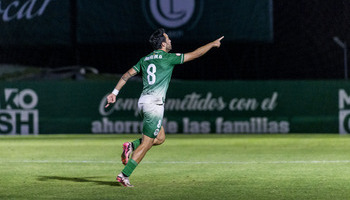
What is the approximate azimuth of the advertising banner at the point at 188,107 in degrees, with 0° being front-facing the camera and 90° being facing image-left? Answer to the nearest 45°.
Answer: approximately 0°

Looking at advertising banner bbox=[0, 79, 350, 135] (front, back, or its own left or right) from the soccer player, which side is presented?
front

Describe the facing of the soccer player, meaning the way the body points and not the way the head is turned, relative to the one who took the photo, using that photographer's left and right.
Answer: facing away from the viewer and to the right of the viewer

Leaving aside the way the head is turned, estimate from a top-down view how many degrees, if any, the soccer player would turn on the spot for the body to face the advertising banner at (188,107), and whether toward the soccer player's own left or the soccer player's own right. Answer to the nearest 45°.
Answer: approximately 45° to the soccer player's own left

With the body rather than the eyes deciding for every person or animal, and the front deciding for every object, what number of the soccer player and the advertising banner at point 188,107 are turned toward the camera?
1
